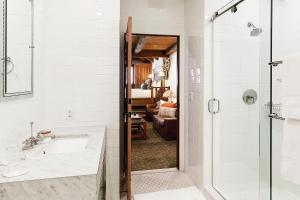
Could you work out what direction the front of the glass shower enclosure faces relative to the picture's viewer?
facing the viewer and to the left of the viewer

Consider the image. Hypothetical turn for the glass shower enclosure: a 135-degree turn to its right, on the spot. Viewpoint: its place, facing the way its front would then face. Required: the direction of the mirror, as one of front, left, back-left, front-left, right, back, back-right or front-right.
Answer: back-left

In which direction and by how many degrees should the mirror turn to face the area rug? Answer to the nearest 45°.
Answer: approximately 90° to its left

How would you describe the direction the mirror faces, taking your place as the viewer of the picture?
facing the viewer and to the right of the viewer

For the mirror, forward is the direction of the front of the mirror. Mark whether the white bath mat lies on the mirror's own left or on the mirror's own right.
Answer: on the mirror's own left

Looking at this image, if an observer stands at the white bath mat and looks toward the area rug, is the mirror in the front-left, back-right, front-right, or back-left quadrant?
back-left
